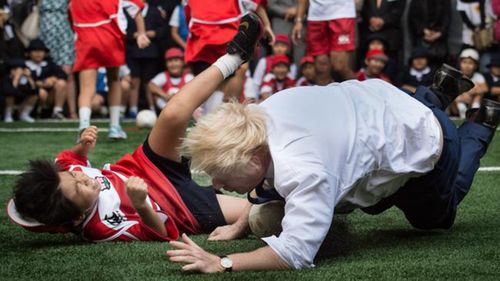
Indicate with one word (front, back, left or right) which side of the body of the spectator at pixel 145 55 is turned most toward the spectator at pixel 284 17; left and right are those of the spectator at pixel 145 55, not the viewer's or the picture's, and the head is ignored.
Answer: left

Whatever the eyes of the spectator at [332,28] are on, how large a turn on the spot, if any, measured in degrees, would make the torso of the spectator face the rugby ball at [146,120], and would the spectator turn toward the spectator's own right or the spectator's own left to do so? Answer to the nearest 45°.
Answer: approximately 90° to the spectator's own right

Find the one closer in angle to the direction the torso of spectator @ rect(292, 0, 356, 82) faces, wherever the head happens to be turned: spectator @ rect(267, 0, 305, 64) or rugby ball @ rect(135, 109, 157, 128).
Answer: the rugby ball

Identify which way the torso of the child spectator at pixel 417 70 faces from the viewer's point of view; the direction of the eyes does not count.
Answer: toward the camera

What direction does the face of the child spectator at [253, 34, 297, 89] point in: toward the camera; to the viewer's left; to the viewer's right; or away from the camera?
toward the camera

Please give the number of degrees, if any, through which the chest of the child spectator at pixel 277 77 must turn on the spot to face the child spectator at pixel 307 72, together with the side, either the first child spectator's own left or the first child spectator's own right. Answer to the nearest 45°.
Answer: approximately 90° to the first child spectator's own left

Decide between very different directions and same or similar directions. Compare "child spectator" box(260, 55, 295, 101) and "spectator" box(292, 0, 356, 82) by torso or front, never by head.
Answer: same or similar directions

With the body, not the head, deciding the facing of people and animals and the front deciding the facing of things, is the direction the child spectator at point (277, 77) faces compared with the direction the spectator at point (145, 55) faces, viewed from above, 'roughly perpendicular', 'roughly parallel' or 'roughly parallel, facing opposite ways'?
roughly parallel

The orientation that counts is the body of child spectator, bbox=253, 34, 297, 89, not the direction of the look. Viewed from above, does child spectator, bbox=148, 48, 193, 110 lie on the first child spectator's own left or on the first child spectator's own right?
on the first child spectator's own right

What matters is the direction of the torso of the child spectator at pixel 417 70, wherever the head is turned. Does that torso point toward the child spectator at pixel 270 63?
no

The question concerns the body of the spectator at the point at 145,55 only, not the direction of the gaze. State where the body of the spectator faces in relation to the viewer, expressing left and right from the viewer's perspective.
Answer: facing the viewer

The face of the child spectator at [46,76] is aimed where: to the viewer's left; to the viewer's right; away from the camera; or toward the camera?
toward the camera

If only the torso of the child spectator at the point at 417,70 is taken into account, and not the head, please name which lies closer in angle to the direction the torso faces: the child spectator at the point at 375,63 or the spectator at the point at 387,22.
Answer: the child spectator

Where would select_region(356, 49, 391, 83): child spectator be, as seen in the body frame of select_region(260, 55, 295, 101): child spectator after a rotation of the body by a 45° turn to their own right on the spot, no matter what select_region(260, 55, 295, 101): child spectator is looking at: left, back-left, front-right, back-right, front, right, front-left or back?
back-left

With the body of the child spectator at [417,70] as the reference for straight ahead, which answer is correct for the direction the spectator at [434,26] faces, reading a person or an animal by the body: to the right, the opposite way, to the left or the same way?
the same way

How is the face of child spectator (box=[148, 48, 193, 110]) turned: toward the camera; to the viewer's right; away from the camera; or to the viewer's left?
toward the camera

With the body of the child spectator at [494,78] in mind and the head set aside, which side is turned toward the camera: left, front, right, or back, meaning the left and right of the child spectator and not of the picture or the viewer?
front
